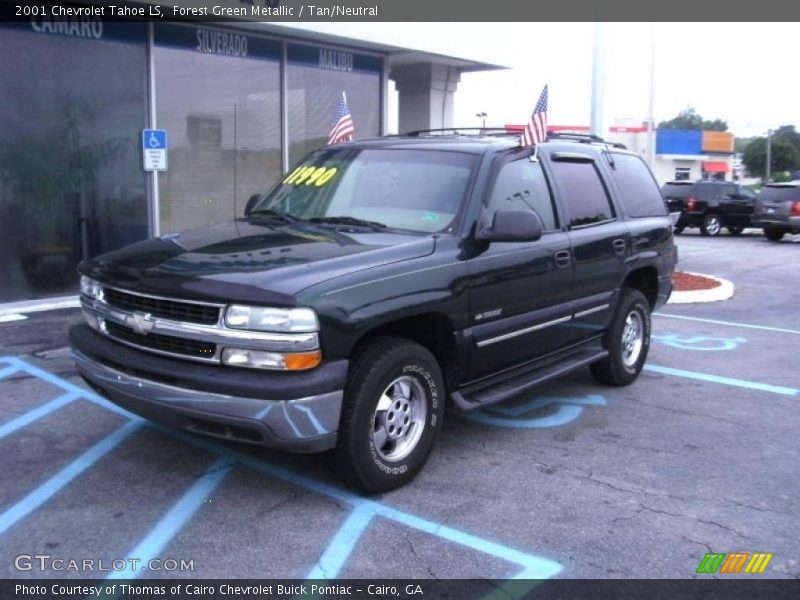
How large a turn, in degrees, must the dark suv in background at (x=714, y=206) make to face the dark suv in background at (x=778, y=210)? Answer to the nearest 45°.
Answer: approximately 90° to its right

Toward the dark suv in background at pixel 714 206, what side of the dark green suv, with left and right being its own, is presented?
back

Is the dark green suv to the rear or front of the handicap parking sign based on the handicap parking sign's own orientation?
to the front

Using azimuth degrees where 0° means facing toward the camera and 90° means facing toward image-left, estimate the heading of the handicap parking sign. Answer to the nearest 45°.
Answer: approximately 0°

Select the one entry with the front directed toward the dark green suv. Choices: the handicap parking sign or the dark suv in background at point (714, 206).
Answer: the handicap parking sign

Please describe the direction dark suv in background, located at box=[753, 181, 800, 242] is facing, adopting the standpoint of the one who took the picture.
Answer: facing away from the viewer and to the right of the viewer

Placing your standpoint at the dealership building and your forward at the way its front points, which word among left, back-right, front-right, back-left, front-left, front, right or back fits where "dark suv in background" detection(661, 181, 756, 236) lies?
left

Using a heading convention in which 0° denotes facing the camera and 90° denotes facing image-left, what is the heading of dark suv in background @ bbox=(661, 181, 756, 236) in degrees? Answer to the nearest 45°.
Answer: approximately 225°

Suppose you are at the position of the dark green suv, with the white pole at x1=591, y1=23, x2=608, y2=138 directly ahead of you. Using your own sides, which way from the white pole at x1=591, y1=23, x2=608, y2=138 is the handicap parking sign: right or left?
left

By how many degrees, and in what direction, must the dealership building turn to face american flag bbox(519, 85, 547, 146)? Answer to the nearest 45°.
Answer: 0° — it already faces it

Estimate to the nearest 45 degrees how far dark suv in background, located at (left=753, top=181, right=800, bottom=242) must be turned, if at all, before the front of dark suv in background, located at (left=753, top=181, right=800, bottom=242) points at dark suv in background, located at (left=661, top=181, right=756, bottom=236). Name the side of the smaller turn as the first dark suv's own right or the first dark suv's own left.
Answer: approximately 90° to the first dark suv's own left

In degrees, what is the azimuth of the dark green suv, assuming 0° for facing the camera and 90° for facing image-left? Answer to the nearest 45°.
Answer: approximately 45°

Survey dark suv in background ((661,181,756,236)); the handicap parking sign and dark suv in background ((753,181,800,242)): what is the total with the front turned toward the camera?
1

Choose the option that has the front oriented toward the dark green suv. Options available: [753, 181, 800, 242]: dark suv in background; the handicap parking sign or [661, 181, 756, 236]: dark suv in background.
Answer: the handicap parking sign
